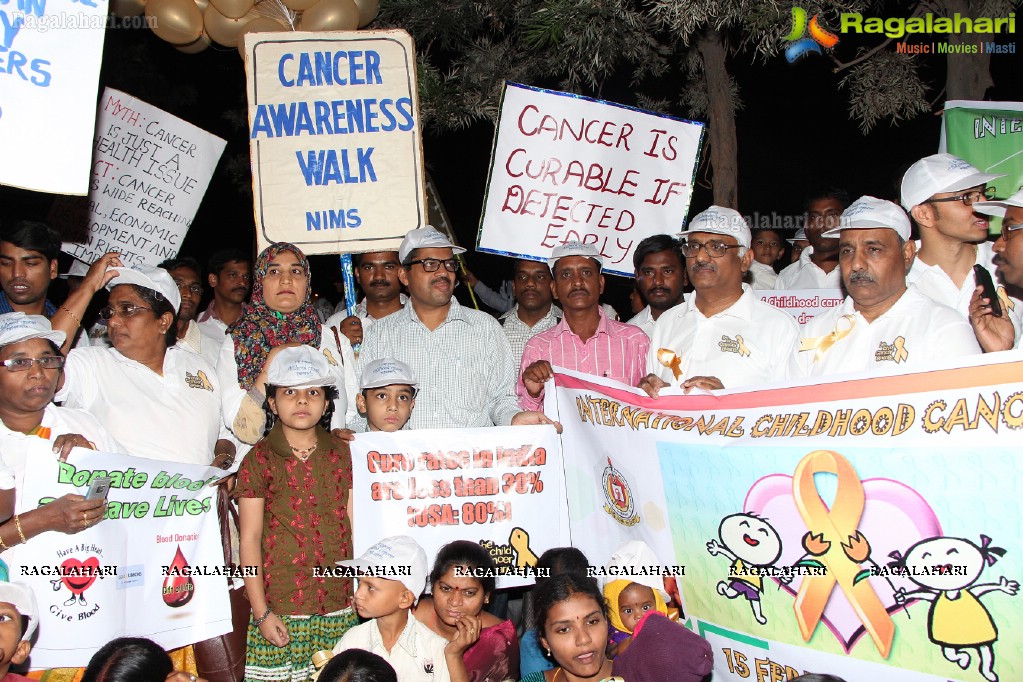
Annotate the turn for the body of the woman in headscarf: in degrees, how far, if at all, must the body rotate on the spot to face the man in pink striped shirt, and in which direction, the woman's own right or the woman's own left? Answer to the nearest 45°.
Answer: approximately 90° to the woman's own left

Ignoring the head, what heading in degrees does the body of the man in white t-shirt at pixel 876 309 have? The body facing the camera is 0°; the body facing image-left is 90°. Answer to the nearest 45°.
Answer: approximately 45°

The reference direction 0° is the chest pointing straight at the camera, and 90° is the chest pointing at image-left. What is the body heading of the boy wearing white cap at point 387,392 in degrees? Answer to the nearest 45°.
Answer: approximately 0°

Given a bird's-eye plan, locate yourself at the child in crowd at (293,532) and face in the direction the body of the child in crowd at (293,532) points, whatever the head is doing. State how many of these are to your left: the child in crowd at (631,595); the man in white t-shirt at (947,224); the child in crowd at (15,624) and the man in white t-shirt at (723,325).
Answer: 3

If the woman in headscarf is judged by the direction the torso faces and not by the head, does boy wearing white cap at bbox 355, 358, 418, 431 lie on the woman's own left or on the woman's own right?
on the woman's own left
